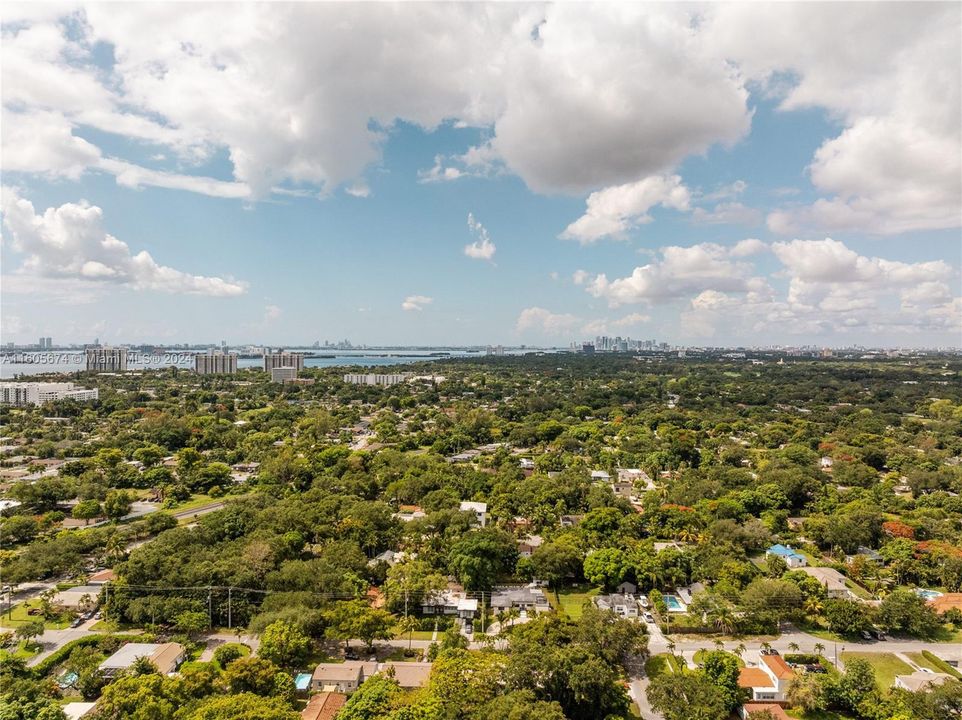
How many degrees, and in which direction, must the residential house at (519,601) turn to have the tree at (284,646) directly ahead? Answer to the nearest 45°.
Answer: approximately 45° to its right

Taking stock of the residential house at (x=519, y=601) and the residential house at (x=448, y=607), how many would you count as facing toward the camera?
2

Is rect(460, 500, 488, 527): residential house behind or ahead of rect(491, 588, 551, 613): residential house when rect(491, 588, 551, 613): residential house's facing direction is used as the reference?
behind

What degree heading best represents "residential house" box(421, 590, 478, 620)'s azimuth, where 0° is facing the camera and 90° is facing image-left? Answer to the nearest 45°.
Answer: approximately 0°

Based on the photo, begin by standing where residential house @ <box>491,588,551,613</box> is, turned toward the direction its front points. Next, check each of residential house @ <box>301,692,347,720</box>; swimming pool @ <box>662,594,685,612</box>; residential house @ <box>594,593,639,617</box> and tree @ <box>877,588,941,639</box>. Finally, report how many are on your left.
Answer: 3

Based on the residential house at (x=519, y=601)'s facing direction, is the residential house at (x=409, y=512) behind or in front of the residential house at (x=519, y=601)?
behind

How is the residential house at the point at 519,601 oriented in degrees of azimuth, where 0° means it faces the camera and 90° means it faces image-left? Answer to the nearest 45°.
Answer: approximately 0°

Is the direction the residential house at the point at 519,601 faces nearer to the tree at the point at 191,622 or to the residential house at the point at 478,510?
the tree

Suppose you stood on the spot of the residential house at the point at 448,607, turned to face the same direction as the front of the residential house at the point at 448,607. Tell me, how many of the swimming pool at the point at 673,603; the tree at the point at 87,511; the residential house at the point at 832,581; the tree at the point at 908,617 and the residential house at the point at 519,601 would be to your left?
4

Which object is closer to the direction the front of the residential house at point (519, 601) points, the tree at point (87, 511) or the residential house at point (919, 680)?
the residential house

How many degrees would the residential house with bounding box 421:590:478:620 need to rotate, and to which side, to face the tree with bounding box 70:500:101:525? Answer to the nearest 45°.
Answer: approximately 135° to its right

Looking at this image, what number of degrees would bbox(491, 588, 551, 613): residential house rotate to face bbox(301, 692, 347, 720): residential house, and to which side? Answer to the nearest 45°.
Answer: approximately 45° to its right

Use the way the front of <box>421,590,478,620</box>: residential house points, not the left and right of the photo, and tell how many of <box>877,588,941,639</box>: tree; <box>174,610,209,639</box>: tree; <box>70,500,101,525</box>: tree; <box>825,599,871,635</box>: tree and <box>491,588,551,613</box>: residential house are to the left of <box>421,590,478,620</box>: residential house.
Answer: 3

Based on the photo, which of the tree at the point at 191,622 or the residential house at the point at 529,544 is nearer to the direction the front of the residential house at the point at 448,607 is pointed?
the tree
